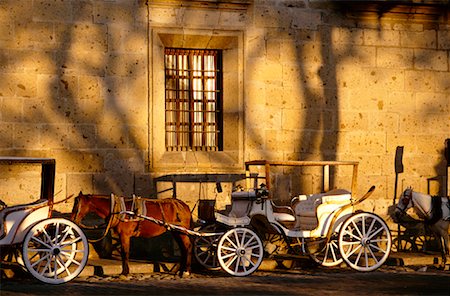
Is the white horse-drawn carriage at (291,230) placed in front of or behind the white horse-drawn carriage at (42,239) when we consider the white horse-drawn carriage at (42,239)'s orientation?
behind

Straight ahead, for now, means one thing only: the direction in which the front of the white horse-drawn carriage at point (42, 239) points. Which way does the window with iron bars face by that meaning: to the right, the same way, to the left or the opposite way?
to the left

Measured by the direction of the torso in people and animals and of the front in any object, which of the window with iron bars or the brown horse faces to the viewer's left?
the brown horse

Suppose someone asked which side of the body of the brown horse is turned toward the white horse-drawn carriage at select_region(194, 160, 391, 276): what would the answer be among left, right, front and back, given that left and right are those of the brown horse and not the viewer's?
back

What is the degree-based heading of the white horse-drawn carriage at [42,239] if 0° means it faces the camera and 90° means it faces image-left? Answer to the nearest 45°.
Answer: approximately 90°

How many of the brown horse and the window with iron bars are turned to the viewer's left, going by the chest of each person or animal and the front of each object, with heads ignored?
1

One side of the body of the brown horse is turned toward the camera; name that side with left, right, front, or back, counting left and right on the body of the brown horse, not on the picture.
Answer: left

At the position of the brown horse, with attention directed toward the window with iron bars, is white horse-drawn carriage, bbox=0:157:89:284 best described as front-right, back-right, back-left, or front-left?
back-left

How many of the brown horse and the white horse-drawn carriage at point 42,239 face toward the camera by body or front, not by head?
0

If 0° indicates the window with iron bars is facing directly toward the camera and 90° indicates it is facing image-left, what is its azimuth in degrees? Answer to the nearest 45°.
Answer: approximately 0°
